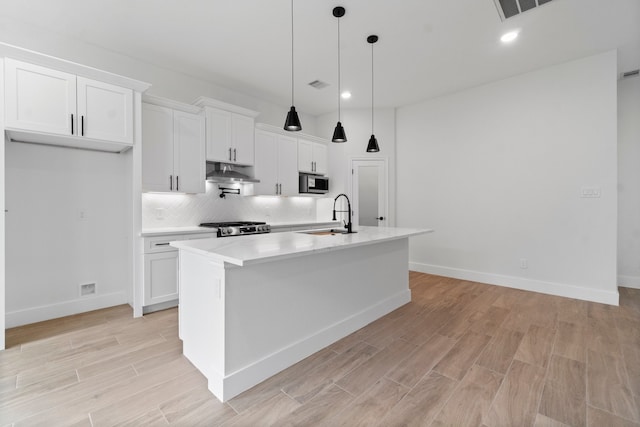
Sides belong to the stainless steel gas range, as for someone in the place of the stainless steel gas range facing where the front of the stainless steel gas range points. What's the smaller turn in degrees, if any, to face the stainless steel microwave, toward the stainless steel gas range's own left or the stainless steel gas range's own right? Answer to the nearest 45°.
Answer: approximately 90° to the stainless steel gas range's own left

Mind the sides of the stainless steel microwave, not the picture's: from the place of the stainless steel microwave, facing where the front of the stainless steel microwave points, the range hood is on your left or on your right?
on your right

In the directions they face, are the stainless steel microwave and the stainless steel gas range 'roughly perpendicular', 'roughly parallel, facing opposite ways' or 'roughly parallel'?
roughly parallel

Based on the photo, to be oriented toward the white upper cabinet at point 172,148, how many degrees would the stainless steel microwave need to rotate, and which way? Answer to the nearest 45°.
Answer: approximately 90° to its right

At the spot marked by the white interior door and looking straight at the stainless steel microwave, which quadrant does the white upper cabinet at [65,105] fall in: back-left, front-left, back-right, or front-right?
front-left

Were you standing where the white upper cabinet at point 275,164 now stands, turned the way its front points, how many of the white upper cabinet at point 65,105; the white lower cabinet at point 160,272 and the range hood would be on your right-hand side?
3

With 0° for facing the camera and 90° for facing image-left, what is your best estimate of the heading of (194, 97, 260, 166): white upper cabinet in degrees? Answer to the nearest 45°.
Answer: approximately 315°

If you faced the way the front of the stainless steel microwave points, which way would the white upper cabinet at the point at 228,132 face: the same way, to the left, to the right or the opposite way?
the same way

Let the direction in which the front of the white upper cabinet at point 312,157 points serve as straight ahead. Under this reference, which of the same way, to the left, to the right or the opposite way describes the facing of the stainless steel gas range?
the same way

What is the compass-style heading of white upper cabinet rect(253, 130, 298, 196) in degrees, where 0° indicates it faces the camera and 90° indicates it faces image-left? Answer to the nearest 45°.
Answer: approximately 315°

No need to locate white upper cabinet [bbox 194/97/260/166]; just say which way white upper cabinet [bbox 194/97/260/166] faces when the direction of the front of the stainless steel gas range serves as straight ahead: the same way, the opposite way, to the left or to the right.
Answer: the same way

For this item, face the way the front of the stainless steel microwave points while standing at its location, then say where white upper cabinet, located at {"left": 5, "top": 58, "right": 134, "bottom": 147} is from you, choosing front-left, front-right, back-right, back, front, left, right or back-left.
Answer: right

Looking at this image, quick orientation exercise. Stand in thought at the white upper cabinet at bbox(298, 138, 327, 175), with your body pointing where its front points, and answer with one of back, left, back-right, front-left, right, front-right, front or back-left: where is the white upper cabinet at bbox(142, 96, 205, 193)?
right

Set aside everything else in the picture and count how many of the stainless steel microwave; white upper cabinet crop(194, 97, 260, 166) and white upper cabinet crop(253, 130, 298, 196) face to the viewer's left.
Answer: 0

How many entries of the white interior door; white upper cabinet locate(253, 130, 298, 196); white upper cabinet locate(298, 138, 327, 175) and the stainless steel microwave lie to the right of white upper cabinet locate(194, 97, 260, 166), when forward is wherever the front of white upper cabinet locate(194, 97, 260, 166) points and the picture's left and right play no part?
0

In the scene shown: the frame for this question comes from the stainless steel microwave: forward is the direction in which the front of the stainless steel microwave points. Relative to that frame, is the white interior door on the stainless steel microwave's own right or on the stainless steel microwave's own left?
on the stainless steel microwave's own left

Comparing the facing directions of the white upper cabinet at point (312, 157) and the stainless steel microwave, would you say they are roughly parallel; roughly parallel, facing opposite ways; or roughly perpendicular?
roughly parallel

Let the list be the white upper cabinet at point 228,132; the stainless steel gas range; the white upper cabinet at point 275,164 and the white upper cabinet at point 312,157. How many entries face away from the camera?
0

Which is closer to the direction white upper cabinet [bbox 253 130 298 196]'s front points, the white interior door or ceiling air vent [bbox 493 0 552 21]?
the ceiling air vent

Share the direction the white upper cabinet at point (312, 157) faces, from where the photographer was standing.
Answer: facing the viewer and to the right of the viewer
